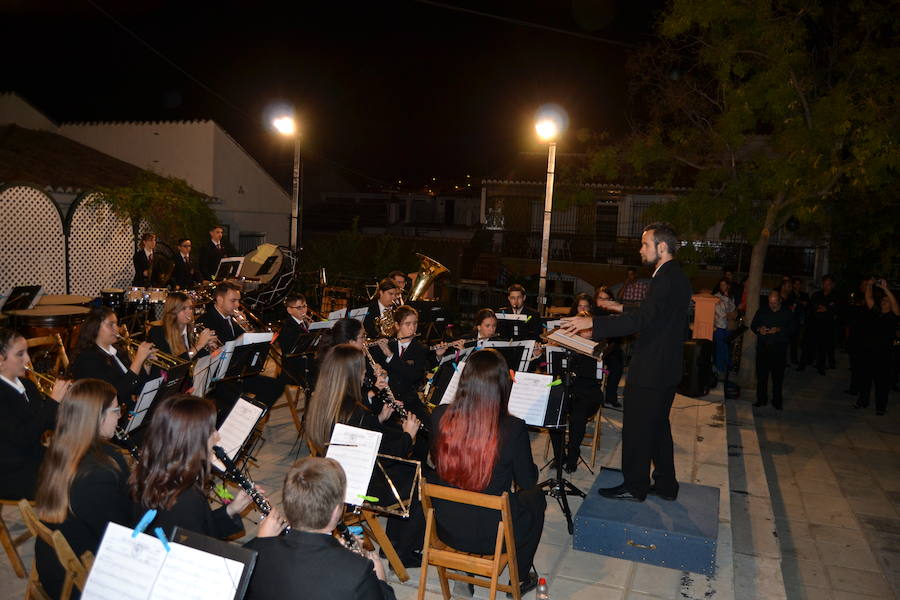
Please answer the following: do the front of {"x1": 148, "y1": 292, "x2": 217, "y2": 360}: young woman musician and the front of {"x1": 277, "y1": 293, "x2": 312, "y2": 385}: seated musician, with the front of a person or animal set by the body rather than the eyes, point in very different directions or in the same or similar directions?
same or similar directions

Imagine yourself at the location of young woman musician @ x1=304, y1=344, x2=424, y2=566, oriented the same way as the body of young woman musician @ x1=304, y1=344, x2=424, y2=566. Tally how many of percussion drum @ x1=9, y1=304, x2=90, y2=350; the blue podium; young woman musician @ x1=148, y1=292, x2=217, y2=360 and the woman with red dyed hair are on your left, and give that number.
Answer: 2

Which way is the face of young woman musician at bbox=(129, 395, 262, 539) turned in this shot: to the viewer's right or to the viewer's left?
to the viewer's right

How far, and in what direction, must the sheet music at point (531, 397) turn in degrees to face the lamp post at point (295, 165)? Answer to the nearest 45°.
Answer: approximately 135° to its right

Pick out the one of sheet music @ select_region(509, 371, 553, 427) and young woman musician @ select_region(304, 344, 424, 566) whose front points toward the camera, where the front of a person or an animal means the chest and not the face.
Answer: the sheet music

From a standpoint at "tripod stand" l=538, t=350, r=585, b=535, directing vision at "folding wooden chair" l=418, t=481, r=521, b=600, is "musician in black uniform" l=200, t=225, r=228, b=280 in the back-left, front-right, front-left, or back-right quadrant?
back-right

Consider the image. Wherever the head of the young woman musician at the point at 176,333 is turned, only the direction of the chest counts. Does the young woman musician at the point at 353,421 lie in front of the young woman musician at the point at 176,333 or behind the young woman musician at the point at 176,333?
in front

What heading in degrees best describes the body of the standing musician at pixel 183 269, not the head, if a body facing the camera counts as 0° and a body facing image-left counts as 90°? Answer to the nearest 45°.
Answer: approximately 315°

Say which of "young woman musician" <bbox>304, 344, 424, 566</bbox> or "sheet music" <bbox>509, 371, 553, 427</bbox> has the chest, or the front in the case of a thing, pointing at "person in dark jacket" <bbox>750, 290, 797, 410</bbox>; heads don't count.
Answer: the young woman musician

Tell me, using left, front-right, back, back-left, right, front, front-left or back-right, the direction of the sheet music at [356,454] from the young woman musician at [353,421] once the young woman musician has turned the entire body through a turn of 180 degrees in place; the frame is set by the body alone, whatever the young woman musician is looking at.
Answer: front-left

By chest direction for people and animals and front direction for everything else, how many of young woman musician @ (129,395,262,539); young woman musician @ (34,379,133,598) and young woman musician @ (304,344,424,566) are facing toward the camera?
0

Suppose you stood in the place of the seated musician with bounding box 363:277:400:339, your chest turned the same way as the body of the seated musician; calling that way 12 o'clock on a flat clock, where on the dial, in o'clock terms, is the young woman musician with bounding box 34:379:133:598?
The young woman musician is roughly at 2 o'clock from the seated musician.

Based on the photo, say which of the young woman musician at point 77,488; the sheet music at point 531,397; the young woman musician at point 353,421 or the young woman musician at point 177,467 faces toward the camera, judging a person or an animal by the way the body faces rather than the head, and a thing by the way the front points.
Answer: the sheet music

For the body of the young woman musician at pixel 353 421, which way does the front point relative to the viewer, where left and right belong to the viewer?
facing away from the viewer and to the right of the viewer

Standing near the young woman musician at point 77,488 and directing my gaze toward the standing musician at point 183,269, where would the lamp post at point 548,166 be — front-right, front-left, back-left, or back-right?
front-right

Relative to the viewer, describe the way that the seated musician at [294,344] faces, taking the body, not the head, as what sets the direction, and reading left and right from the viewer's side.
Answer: facing the viewer and to the right of the viewer

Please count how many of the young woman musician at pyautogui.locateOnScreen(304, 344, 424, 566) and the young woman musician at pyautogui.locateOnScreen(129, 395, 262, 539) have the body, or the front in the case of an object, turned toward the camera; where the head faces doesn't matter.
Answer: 0

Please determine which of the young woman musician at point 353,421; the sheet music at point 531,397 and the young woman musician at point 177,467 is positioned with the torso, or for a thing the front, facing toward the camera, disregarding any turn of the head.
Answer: the sheet music

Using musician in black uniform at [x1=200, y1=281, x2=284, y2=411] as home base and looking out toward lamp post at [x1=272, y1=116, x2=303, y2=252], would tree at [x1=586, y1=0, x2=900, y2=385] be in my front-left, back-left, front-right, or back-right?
front-right

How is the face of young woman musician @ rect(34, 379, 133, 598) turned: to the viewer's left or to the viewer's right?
to the viewer's right

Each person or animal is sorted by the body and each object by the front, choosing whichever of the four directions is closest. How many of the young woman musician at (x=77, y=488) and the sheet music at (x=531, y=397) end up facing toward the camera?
1
